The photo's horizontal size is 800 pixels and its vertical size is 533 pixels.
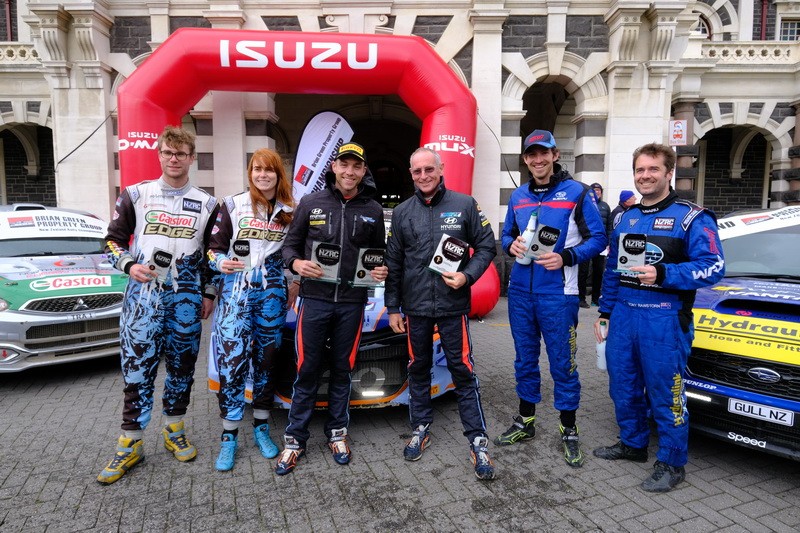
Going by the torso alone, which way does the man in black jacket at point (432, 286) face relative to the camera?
toward the camera

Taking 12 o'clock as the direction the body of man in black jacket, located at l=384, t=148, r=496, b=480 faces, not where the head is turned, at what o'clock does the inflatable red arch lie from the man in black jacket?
The inflatable red arch is roughly at 5 o'clock from the man in black jacket.

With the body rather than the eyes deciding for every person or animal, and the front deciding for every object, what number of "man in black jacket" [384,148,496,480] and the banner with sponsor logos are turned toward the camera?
2

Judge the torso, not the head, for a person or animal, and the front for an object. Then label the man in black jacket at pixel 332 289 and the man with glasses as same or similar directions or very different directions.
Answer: same or similar directions

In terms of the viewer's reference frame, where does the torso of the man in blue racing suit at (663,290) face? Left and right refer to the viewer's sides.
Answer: facing the viewer and to the left of the viewer

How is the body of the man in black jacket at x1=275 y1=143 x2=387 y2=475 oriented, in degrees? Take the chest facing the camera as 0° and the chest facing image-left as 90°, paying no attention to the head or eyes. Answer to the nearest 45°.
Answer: approximately 0°

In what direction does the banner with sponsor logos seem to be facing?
toward the camera

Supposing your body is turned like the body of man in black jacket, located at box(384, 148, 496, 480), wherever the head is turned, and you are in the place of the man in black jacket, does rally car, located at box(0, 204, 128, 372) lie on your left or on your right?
on your right

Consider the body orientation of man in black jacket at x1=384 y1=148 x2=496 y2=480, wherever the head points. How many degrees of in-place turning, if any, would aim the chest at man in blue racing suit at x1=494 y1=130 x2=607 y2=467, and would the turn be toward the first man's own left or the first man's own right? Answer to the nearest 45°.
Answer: approximately 90° to the first man's own left

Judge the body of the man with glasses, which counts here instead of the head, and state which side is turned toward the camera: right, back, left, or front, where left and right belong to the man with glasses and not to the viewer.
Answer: front
